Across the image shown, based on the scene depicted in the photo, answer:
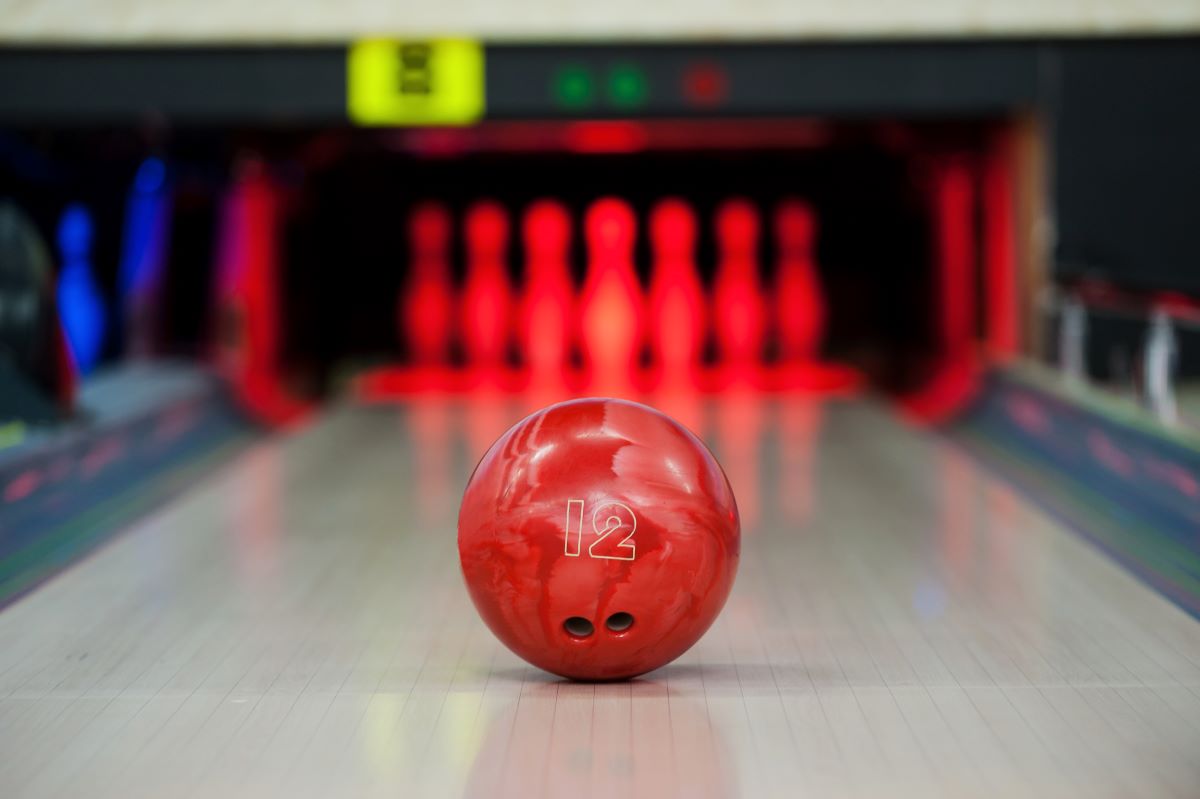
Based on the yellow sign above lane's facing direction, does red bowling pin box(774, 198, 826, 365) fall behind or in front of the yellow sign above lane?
behind

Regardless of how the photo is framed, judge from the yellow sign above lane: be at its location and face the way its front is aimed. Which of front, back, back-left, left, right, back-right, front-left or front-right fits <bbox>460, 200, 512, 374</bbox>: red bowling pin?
back

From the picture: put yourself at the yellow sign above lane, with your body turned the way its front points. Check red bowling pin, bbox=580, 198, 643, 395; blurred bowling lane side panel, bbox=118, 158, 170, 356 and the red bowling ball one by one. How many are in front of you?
1

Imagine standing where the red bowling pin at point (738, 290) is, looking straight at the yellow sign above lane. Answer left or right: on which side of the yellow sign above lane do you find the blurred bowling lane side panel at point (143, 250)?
right

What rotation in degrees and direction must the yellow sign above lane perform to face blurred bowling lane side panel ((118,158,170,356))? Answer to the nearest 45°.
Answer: approximately 135° to its right

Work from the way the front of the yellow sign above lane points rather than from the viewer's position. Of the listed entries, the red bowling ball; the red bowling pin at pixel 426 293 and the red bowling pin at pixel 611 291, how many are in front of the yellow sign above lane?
1

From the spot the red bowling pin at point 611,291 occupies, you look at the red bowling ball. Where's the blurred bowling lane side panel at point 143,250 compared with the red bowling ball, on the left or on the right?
right

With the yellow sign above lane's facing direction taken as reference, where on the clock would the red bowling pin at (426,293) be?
The red bowling pin is roughly at 6 o'clock from the yellow sign above lane.

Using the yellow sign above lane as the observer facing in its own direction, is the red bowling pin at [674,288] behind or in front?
behind

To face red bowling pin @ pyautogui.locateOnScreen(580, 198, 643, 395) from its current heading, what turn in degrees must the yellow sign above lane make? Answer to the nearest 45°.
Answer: approximately 180°

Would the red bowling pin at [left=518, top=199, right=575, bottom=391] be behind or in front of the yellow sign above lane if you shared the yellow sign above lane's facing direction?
behind

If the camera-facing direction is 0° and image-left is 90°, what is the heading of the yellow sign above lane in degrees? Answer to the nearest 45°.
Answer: approximately 0°
